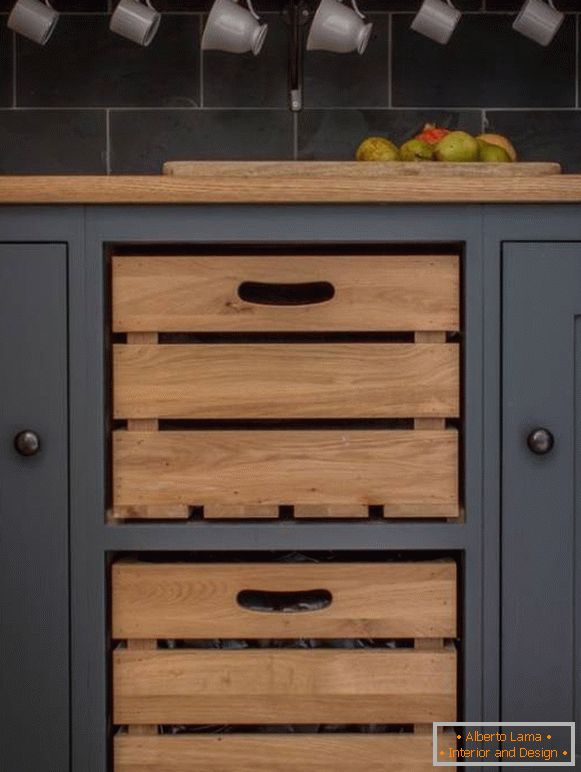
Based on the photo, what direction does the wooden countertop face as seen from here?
toward the camera

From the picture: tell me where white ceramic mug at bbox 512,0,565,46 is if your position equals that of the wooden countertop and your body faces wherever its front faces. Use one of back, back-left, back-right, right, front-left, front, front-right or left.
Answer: back-left

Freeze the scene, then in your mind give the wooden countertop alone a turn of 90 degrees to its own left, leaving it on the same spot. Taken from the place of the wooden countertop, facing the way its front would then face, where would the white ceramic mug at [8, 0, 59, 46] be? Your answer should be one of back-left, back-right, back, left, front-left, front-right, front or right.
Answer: back-left
